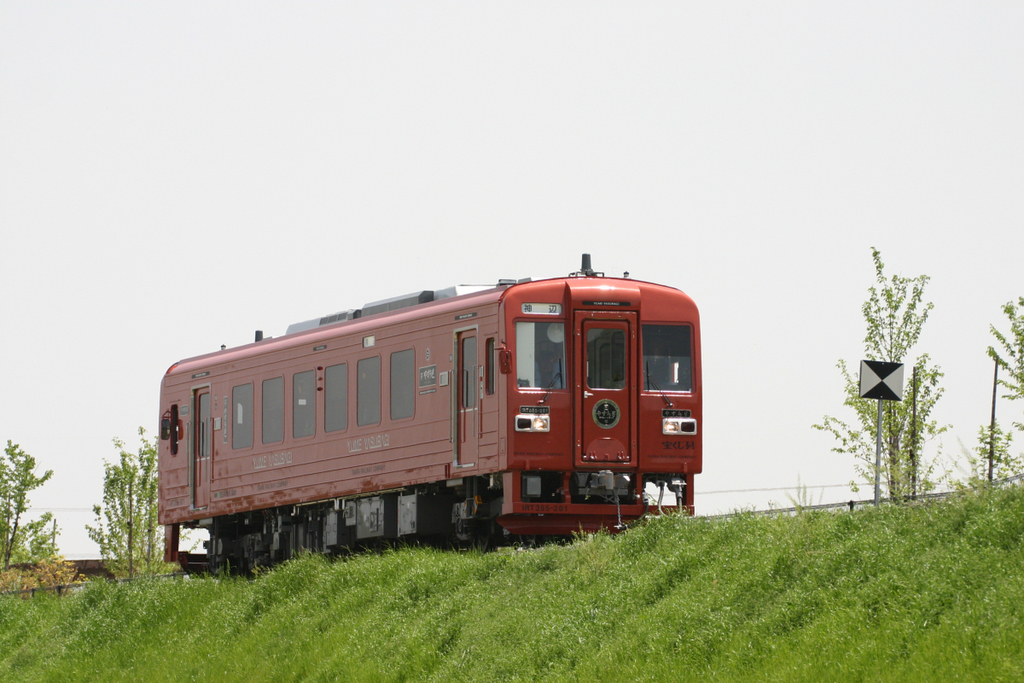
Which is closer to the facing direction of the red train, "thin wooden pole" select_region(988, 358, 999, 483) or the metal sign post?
the metal sign post

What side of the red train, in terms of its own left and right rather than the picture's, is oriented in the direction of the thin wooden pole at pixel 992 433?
left

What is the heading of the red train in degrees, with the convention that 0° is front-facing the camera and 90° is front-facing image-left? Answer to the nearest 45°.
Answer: approximately 315°

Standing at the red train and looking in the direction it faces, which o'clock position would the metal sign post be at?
The metal sign post is roughly at 12 o'clock from the red train.
